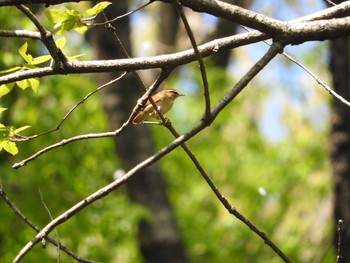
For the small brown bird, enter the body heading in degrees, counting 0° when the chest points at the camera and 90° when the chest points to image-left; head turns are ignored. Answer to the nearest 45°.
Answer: approximately 270°

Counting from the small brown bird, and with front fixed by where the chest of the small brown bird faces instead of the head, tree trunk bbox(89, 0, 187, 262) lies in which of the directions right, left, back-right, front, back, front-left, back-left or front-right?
left
